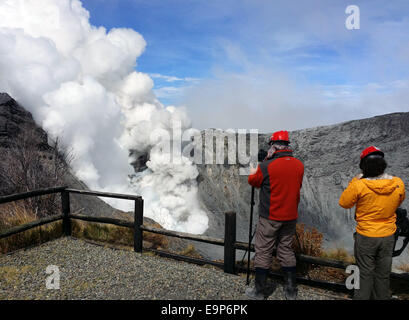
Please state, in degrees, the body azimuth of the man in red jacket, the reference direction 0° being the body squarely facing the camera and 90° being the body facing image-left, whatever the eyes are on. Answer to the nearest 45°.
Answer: approximately 135°

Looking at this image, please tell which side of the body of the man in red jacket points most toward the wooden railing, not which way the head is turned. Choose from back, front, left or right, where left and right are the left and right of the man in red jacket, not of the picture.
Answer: front

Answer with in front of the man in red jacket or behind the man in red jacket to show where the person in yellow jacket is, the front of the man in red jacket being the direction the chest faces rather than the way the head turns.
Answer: behind

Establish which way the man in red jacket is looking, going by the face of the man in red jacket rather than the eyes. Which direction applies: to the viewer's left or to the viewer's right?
to the viewer's left

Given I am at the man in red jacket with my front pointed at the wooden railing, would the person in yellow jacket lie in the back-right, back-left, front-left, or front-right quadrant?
back-right

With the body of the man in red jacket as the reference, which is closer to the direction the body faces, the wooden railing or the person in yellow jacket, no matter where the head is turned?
the wooden railing

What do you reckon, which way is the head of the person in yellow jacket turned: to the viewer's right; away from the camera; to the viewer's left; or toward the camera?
away from the camera
